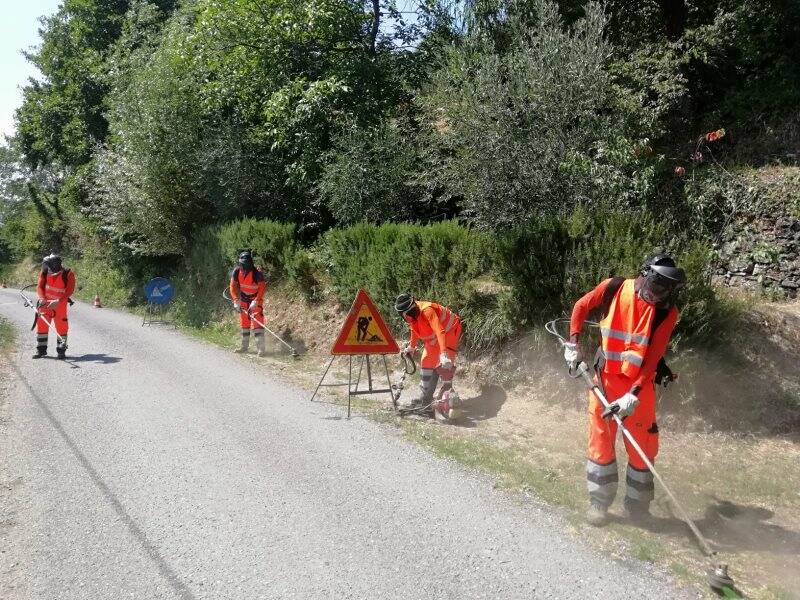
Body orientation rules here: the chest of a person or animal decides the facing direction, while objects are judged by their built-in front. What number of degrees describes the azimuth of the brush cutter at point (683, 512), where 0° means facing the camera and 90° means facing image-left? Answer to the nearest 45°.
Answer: approximately 315°

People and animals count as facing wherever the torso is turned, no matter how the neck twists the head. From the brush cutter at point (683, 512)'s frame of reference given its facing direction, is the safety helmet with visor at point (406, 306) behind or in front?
behind

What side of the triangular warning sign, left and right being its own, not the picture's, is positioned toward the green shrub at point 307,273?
back

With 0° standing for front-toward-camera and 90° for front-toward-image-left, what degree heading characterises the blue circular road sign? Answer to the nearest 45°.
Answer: approximately 0°

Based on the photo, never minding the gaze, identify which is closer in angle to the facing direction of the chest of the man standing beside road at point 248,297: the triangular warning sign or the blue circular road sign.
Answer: the triangular warning sign

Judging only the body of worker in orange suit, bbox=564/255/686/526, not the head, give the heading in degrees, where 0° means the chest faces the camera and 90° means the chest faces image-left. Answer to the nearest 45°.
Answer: approximately 0°

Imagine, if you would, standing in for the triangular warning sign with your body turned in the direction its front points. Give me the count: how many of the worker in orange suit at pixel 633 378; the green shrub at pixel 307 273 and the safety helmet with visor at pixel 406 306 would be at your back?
1

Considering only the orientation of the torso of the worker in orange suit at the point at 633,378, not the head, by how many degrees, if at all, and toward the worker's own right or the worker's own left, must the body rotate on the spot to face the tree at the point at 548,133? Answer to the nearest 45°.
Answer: approximately 180°

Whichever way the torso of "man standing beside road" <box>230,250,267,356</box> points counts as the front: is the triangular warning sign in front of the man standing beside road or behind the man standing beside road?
in front

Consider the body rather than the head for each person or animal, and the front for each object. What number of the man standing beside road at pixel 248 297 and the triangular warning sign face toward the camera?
2

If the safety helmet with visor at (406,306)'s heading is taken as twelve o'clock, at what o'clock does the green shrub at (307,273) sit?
The green shrub is roughly at 4 o'clock from the safety helmet with visor.
